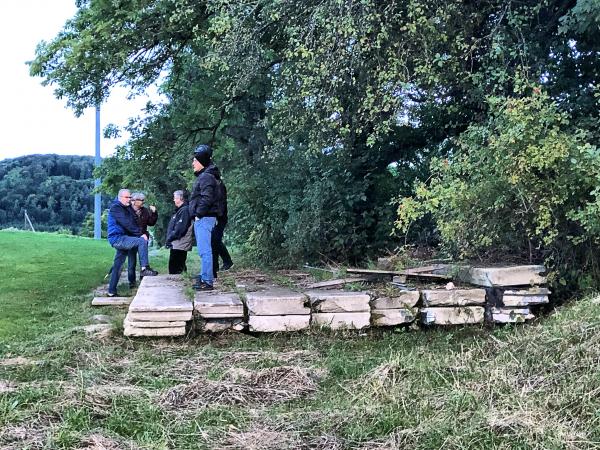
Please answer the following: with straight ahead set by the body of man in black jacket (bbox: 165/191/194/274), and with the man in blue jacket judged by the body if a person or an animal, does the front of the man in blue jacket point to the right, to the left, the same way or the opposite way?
the opposite way

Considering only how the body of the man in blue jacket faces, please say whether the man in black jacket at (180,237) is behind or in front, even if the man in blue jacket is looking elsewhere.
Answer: in front

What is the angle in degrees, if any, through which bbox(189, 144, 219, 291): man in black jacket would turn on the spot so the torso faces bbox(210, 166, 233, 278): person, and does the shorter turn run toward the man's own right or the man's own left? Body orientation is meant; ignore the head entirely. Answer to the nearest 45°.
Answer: approximately 90° to the man's own right

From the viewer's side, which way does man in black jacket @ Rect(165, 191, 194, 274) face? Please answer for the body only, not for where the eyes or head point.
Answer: to the viewer's left

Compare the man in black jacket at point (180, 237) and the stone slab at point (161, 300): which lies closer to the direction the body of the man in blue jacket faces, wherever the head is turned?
the man in black jacket

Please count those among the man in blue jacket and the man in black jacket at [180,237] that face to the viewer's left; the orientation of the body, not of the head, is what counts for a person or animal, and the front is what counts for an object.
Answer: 1

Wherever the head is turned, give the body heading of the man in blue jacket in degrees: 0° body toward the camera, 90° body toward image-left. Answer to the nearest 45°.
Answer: approximately 270°

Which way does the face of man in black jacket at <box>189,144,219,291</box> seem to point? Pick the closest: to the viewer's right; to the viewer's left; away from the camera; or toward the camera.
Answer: to the viewer's left
